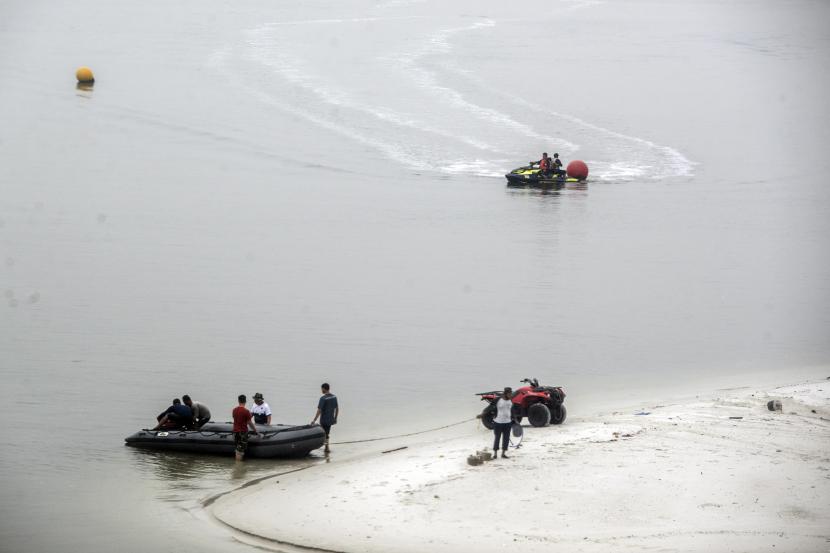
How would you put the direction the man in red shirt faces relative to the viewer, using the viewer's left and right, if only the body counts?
facing away from the viewer and to the right of the viewer

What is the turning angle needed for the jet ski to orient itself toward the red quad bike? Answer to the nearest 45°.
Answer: approximately 90° to its left

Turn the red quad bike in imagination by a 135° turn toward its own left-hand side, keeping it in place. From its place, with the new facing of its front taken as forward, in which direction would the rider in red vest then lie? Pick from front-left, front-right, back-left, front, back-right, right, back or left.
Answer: front

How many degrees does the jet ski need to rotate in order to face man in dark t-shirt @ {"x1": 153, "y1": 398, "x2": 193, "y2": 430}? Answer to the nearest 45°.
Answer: approximately 90° to its left

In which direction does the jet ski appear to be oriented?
to the viewer's left

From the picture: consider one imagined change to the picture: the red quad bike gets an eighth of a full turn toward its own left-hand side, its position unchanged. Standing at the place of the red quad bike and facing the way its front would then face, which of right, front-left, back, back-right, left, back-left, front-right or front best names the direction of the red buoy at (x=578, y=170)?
left

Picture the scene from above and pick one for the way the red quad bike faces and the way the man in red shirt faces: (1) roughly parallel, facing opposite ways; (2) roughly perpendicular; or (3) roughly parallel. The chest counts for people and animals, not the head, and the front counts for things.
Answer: roughly perpendicular

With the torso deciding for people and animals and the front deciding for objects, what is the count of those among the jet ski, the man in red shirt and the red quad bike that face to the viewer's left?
1

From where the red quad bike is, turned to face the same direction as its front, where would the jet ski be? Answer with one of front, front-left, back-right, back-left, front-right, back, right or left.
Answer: back-left

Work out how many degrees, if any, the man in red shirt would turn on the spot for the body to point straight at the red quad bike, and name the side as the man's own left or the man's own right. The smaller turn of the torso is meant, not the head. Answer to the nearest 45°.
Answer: approximately 45° to the man's own right

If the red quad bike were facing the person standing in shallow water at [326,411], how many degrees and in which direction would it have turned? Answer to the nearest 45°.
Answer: approximately 135° to its right

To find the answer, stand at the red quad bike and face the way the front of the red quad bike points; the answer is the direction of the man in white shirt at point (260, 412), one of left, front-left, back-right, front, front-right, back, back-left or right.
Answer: back-right

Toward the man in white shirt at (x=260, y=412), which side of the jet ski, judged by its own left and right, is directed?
left
